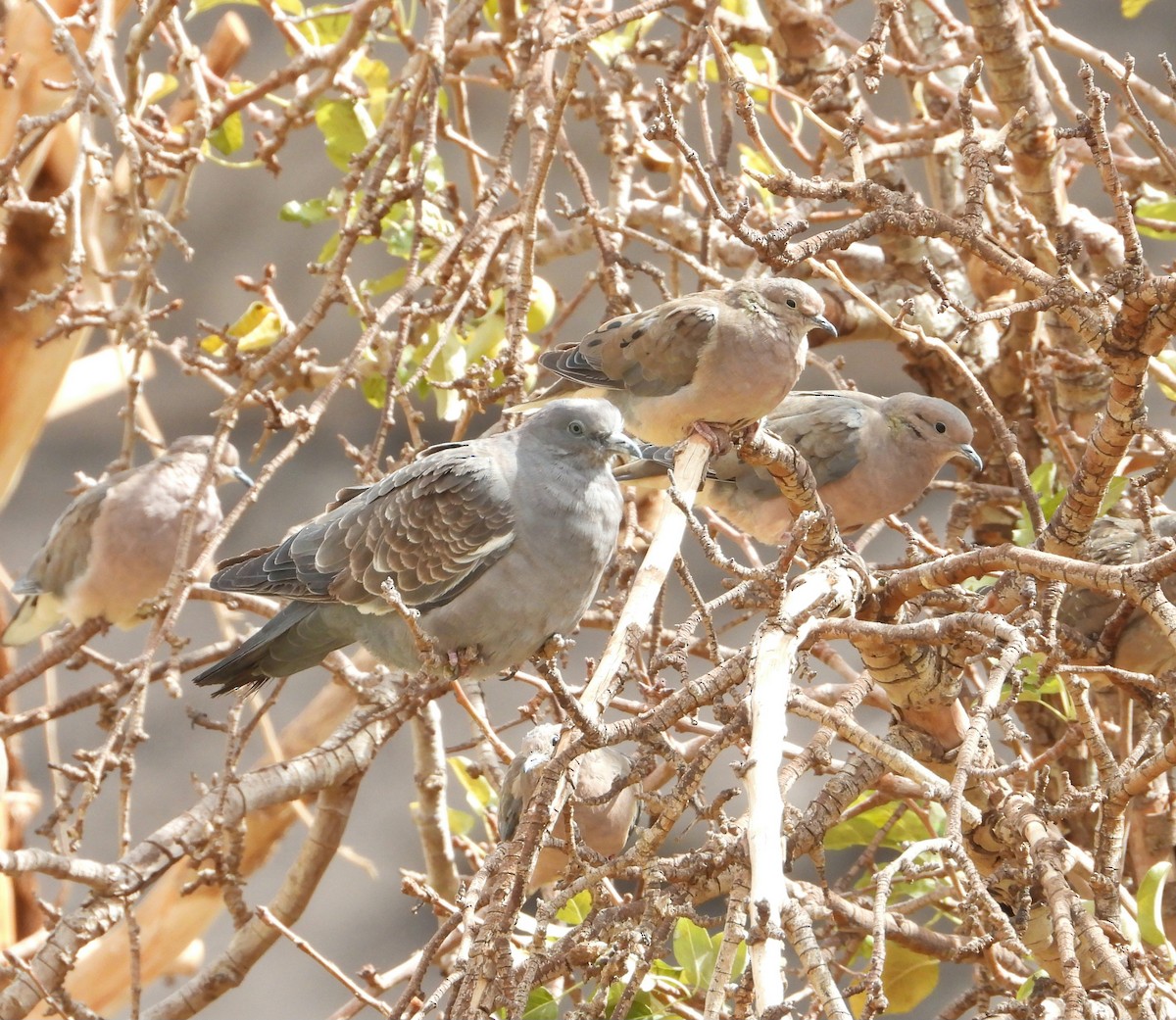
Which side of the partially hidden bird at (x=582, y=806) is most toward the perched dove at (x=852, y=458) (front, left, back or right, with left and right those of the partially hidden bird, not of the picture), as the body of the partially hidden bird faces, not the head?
left

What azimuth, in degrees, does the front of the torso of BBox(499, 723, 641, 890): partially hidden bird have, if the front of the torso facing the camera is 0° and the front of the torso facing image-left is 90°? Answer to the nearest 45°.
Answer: approximately 315°

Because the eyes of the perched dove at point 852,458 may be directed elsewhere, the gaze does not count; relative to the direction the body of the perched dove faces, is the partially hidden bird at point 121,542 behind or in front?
behind

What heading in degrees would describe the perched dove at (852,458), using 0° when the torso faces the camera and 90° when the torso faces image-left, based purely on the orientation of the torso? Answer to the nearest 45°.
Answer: approximately 270°

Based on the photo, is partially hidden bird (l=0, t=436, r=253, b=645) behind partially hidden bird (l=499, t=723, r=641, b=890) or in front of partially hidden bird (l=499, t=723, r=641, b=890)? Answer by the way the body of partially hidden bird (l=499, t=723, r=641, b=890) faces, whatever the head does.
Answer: behind

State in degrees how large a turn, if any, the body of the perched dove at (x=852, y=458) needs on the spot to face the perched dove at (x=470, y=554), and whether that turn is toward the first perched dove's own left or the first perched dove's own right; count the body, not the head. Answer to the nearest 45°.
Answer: approximately 135° to the first perched dove's own right
